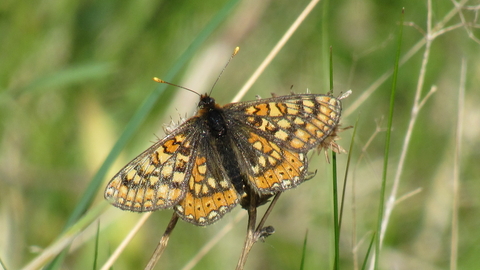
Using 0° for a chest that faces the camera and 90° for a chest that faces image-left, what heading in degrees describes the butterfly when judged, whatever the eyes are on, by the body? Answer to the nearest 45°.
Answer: approximately 180°

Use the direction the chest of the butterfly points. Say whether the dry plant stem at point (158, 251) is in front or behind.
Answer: behind
